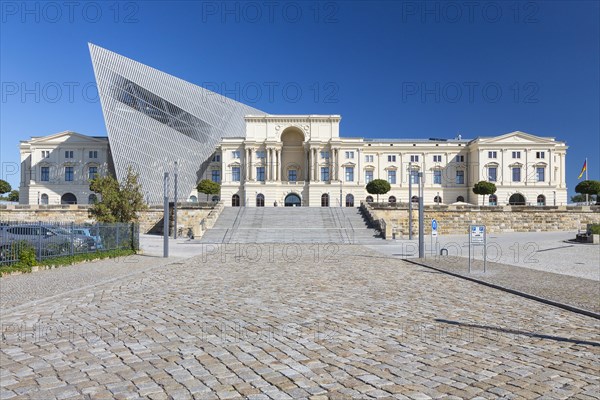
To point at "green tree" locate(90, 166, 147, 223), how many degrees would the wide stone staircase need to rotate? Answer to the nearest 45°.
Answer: approximately 45° to its right

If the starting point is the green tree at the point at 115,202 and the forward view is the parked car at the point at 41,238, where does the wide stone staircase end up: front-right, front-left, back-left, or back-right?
back-left

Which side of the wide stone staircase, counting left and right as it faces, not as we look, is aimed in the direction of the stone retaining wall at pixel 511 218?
left

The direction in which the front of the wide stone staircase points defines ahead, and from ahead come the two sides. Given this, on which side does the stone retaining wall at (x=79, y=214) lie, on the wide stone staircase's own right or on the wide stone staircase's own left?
on the wide stone staircase's own right

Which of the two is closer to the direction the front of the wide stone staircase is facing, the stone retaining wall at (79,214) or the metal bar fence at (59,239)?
the metal bar fence

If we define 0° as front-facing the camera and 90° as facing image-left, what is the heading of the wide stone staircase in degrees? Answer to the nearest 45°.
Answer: approximately 0°
